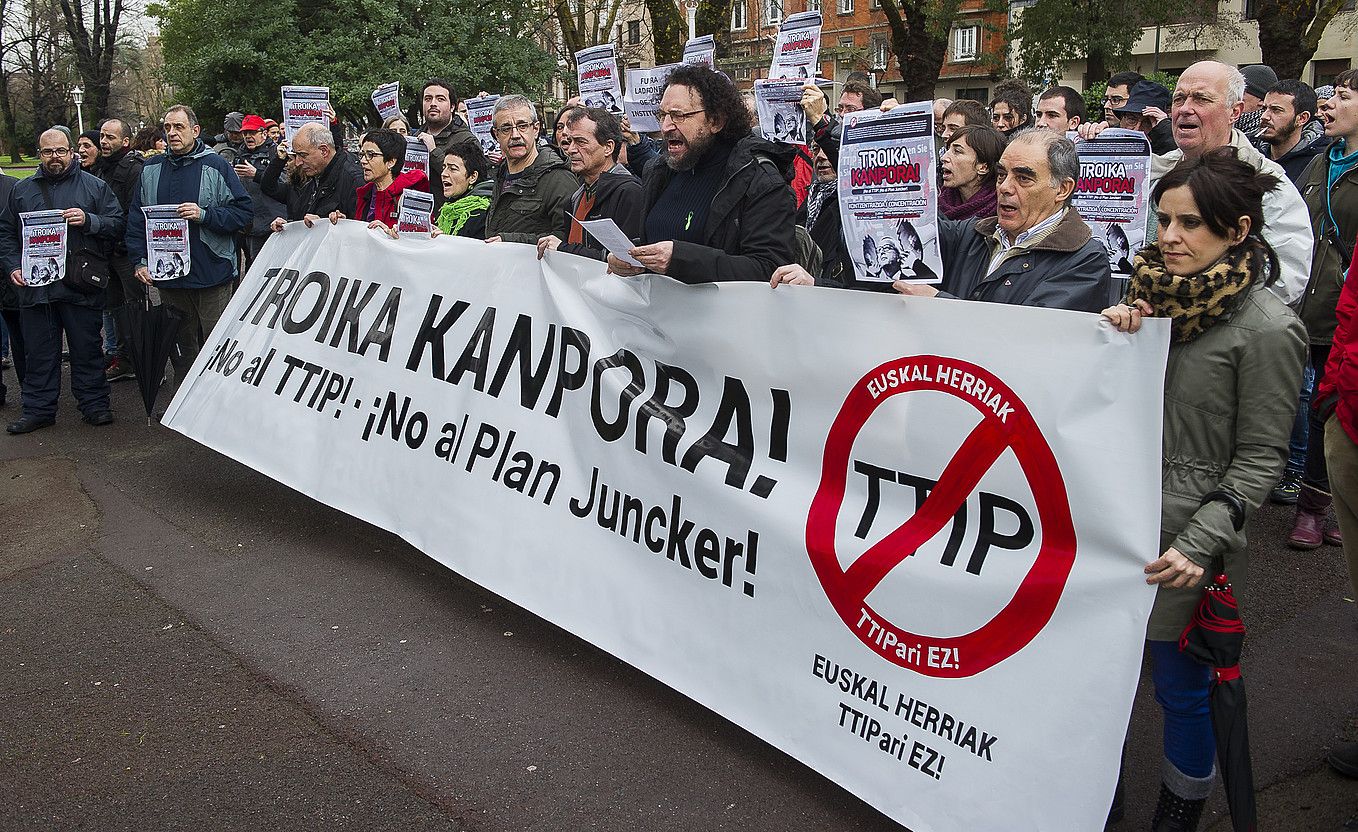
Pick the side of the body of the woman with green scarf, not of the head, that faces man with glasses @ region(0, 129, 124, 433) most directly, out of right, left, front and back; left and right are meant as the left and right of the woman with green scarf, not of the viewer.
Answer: right

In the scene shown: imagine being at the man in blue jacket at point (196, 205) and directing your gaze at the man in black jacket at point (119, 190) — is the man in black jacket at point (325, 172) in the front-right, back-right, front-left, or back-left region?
back-right

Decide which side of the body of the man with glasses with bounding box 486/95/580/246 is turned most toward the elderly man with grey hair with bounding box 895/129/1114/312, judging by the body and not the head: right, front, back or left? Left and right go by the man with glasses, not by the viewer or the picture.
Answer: left

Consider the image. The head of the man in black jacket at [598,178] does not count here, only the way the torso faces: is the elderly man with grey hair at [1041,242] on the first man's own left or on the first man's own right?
on the first man's own left

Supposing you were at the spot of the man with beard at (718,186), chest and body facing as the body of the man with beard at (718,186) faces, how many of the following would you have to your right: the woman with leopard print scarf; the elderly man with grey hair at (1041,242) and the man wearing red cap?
1

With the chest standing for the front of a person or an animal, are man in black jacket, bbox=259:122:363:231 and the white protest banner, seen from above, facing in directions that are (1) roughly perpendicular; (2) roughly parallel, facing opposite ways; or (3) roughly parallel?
roughly parallel

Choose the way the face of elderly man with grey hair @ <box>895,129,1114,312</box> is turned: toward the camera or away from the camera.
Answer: toward the camera

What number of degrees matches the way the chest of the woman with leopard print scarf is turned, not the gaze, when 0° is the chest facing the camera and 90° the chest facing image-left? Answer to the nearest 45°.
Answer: approximately 45°

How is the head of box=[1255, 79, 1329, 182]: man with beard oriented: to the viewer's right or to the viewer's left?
to the viewer's left

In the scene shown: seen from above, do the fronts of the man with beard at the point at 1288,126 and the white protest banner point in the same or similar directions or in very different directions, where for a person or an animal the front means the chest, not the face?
same or similar directions

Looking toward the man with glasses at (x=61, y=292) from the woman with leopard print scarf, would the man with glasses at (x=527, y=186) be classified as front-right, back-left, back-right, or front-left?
front-right

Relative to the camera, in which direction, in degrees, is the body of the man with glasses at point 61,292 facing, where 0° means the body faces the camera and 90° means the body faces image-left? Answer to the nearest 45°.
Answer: approximately 0°

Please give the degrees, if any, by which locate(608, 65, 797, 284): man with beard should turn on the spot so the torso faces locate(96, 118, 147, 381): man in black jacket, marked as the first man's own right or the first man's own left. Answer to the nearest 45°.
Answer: approximately 90° to the first man's own right

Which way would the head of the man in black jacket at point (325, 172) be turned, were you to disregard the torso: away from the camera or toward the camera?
toward the camera

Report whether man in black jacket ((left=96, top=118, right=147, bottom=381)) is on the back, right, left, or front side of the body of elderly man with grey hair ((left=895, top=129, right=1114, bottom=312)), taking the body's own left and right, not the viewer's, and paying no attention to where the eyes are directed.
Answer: right

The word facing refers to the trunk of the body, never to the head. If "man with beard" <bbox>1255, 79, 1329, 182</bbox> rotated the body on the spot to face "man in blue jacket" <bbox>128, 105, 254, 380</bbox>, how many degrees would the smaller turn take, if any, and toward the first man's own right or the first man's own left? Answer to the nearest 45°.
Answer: approximately 45° to the first man's own right

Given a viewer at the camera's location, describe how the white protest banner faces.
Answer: facing the viewer and to the left of the viewer
